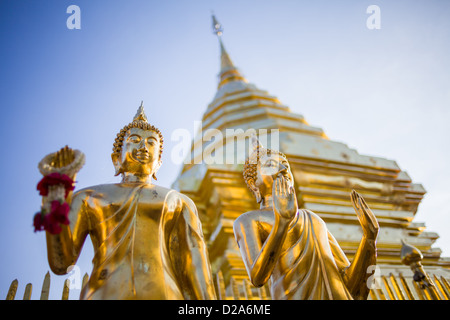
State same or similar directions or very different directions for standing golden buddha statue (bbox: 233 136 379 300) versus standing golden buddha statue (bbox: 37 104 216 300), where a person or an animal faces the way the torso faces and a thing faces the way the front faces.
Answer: same or similar directions

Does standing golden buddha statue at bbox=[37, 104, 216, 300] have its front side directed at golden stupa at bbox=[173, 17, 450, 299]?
no

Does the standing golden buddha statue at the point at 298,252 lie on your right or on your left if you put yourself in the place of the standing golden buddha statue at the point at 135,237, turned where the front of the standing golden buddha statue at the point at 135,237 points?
on your left

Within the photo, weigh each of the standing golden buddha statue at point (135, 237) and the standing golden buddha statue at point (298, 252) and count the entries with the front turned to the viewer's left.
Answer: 0

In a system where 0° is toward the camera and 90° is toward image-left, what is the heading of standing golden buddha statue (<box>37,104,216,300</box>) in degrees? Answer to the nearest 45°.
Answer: approximately 0°

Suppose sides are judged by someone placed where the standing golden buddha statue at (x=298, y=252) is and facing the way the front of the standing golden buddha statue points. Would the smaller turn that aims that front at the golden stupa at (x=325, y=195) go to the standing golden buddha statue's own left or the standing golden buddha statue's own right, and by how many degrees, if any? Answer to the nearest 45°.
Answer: approximately 135° to the standing golden buddha statue's own left

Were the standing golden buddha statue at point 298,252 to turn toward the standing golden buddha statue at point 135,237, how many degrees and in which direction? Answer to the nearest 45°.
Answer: approximately 90° to its right

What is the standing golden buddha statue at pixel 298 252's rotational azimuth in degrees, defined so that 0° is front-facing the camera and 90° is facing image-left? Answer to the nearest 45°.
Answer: approximately 315°

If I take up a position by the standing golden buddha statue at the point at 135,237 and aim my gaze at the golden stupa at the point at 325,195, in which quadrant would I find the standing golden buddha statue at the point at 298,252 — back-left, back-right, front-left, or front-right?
front-right
